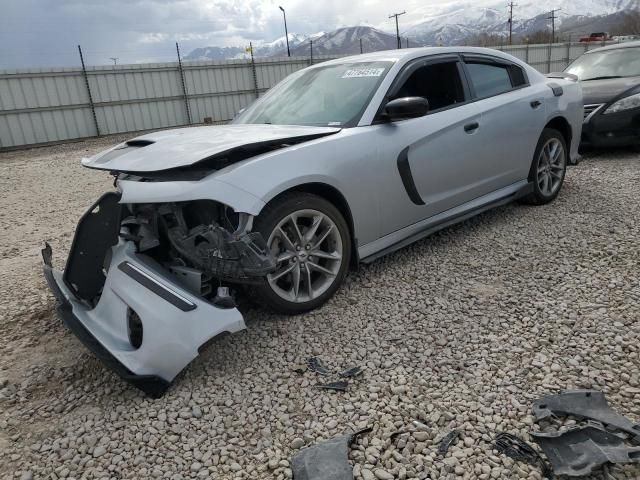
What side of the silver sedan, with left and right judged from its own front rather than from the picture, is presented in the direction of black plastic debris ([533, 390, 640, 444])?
left

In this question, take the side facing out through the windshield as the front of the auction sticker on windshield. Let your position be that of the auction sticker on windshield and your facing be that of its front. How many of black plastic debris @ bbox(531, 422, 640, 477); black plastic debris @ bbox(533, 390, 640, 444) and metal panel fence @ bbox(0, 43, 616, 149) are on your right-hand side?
1

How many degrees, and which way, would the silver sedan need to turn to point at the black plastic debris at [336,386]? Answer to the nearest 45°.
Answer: approximately 45° to its left

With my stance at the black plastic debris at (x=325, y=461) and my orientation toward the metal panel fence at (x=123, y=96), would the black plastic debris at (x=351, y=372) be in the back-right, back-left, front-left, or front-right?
front-right

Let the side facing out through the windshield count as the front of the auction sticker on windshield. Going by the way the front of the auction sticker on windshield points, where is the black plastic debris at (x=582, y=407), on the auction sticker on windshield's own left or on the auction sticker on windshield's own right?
on the auction sticker on windshield's own left

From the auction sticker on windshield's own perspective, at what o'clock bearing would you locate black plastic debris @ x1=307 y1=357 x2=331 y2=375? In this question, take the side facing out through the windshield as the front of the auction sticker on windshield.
The black plastic debris is roughly at 11 o'clock from the auction sticker on windshield.

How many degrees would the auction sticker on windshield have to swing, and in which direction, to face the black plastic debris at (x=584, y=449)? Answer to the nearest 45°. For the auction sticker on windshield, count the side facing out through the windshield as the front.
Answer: approximately 45° to its left

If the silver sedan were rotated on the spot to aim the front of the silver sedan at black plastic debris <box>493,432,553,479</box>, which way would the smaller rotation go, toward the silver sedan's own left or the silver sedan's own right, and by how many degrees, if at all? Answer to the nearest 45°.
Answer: approximately 90° to the silver sedan's own left

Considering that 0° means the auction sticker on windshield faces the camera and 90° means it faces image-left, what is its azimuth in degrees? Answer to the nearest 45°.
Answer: approximately 45°

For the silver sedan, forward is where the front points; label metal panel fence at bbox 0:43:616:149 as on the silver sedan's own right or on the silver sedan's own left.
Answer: on the silver sedan's own right

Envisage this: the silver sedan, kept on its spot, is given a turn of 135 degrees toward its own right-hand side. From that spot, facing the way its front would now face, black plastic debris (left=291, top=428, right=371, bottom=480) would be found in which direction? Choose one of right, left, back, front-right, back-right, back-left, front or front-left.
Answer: back

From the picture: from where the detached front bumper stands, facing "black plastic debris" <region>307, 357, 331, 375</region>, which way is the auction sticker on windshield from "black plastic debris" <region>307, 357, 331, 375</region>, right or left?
left

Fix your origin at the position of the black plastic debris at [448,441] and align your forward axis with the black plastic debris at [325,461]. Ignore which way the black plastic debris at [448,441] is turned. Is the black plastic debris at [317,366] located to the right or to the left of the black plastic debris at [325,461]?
right

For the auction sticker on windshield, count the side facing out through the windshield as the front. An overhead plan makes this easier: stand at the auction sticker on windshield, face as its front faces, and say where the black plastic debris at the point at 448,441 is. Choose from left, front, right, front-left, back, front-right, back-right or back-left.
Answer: front-left

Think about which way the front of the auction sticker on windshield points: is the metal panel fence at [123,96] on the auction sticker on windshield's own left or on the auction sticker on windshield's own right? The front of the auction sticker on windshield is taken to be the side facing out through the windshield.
on the auction sticker on windshield's own right

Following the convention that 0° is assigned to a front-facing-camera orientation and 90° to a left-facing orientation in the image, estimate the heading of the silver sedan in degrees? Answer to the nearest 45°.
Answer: approximately 45°

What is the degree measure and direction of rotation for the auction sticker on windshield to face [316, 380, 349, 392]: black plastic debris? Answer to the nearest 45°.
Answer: approximately 45° to its left
